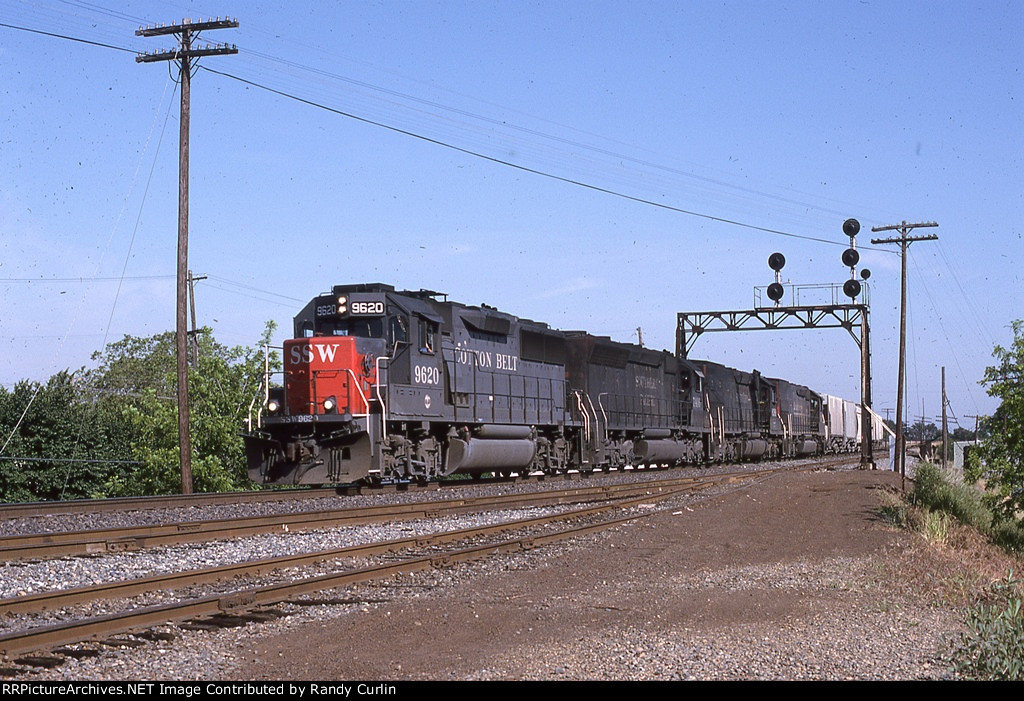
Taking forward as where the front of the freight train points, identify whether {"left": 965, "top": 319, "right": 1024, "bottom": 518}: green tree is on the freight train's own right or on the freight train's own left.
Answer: on the freight train's own left

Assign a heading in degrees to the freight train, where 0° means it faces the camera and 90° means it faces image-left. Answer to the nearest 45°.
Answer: approximately 45°

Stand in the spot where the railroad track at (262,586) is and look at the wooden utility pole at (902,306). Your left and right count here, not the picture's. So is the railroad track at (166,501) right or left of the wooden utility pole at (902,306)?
left

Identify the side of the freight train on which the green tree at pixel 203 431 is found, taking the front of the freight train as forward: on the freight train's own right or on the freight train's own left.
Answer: on the freight train's own right

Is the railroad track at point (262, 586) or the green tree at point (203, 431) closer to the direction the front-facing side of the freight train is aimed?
the railroad track

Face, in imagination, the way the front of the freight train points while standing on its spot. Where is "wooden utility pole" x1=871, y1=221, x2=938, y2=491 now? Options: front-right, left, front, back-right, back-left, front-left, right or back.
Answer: back

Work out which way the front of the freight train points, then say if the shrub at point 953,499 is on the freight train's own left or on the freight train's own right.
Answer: on the freight train's own left

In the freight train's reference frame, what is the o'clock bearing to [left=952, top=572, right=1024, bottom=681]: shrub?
The shrub is roughly at 10 o'clock from the freight train.
